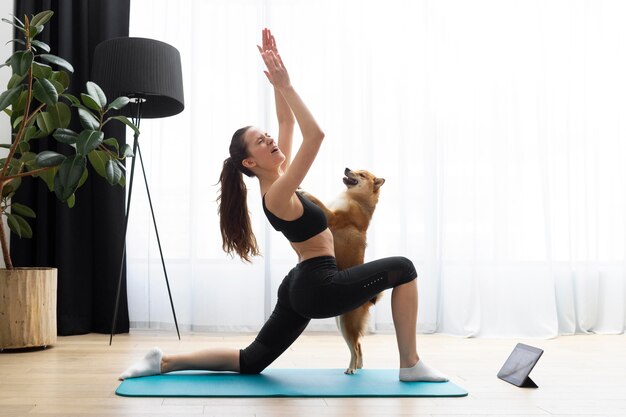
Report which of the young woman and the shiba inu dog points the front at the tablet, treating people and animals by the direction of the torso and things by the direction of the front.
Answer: the young woman

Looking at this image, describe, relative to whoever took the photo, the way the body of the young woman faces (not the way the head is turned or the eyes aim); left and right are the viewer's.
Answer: facing to the right of the viewer

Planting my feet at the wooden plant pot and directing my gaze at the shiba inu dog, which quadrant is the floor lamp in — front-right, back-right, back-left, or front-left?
front-left

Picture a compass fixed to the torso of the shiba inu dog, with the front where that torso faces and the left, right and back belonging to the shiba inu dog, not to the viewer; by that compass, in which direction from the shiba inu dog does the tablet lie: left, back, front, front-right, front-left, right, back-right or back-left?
back

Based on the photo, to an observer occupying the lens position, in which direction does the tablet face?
facing the viewer and to the left of the viewer

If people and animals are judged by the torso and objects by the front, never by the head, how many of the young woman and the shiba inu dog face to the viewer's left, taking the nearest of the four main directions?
1

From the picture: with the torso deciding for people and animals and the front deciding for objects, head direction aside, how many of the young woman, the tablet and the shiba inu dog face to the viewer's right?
1

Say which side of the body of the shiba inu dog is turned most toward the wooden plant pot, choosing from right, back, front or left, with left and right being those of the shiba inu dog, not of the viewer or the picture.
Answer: front

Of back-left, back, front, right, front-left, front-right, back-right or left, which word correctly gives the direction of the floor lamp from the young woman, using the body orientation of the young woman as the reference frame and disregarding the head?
back-left

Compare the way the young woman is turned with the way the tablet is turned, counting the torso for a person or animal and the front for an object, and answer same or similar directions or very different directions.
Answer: very different directions

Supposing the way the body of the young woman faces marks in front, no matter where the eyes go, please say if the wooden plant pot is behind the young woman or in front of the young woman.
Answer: behind

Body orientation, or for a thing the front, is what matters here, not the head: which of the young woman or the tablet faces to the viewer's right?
the young woman

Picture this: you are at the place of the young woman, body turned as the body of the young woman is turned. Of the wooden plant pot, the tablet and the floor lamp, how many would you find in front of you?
1

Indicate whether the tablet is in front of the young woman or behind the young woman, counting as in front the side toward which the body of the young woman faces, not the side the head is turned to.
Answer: in front

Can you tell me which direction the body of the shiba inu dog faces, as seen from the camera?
to the viewer's left

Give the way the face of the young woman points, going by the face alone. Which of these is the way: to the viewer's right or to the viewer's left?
to the viewer's right
